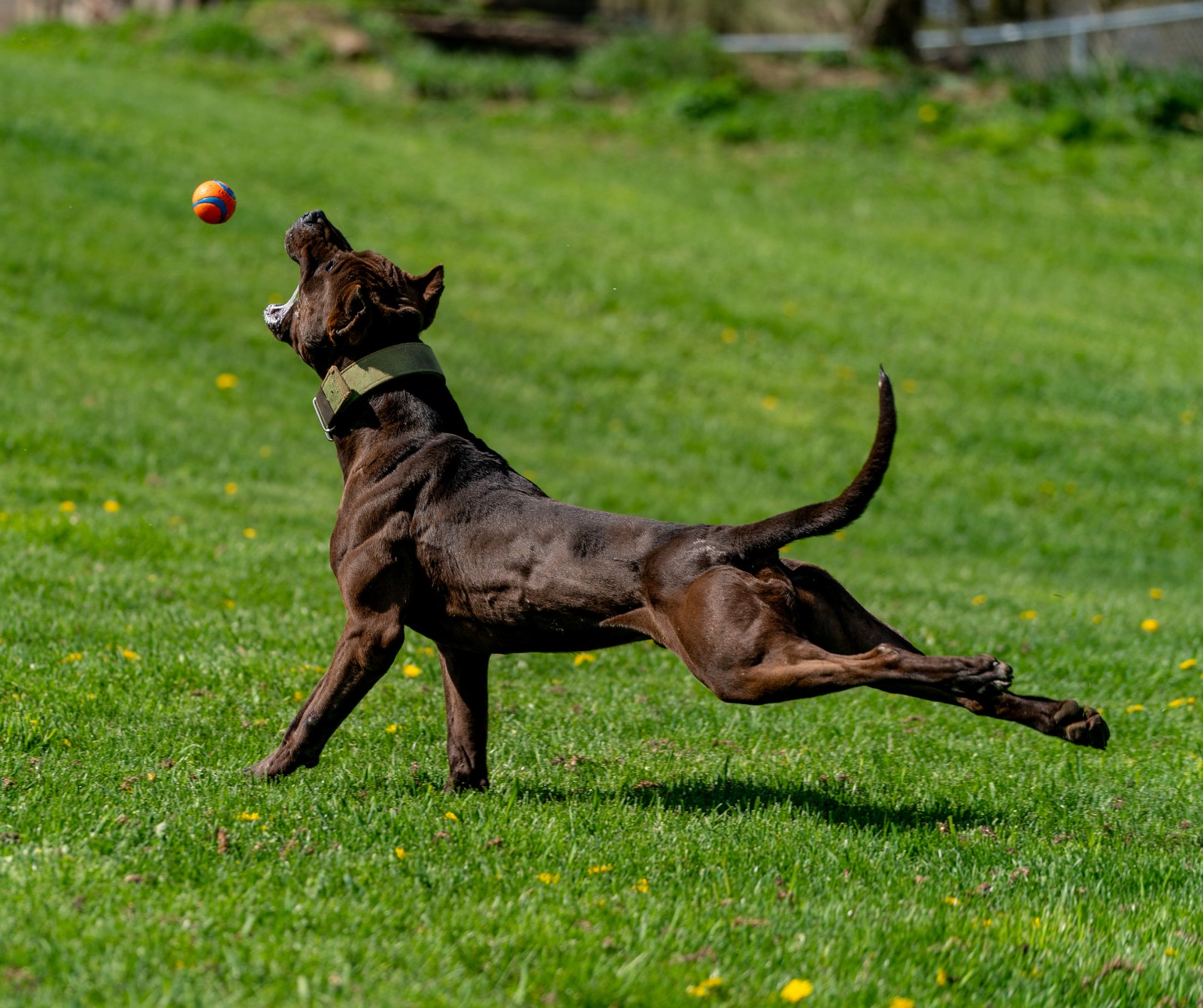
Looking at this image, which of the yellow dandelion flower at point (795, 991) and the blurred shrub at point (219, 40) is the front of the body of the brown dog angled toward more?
the blurred shrub

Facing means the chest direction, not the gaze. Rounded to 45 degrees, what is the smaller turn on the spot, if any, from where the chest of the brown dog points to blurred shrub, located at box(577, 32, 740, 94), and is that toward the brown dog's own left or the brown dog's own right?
approximately 90° to the brown dog's own right

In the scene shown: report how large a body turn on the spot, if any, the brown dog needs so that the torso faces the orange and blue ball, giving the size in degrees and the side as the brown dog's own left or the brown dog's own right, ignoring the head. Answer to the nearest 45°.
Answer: approximately 45° to the brown dog's own right

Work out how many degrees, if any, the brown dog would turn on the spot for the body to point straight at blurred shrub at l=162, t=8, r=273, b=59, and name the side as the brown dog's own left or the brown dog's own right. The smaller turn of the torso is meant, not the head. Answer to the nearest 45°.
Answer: approximately 90° to the brown dog's own right

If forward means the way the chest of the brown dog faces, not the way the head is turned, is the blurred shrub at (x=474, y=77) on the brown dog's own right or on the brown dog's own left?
on the brown dog's own right

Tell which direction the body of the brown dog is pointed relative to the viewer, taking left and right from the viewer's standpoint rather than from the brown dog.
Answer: facing to the left of the viewer

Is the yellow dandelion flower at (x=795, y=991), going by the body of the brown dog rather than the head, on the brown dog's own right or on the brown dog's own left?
on the brown dog's own left
